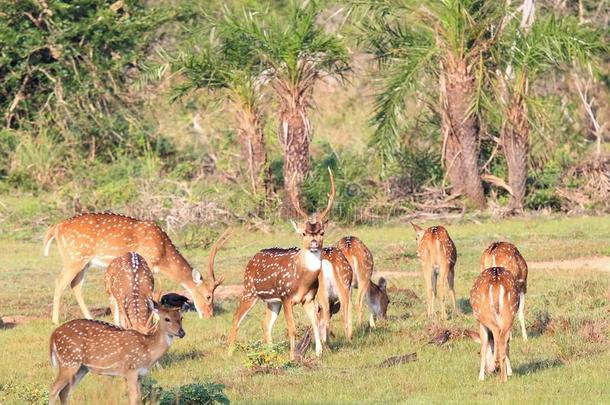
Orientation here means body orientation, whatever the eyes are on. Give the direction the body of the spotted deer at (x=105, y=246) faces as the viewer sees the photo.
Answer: to the viewer's right

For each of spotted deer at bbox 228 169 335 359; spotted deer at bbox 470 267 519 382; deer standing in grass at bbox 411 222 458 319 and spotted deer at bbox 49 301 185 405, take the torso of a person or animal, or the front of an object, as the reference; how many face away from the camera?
2

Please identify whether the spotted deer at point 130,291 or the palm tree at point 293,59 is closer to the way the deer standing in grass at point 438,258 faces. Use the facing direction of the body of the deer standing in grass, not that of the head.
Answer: the palm tree

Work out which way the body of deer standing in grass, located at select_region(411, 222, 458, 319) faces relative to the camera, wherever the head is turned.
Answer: away from the camera

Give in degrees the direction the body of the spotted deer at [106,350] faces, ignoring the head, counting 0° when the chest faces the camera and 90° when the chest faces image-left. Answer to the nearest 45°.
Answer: approximately 270°
